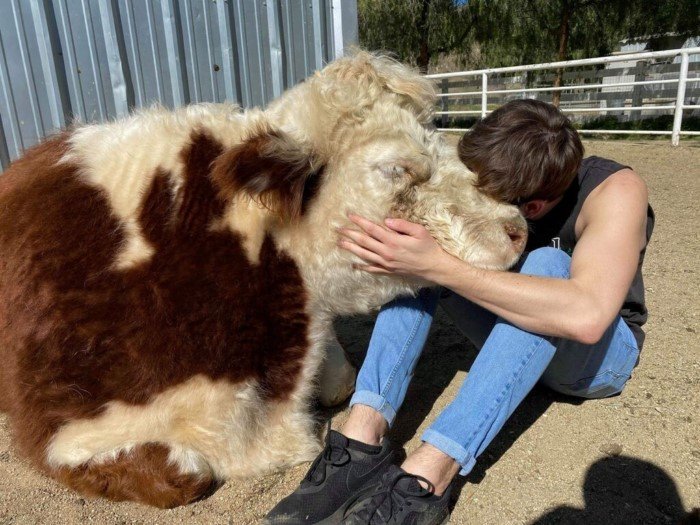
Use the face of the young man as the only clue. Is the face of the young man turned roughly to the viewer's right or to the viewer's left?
to the viewer's left

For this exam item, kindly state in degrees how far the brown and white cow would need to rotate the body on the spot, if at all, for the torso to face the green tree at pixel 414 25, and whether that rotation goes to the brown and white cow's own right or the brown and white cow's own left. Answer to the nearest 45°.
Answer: approximately 90° to the brown and white cow's own left

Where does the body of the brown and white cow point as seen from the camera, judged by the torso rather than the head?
to the viewer's right

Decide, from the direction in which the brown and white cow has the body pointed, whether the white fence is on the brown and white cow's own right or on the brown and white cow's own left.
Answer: on the brown and white cow's own left

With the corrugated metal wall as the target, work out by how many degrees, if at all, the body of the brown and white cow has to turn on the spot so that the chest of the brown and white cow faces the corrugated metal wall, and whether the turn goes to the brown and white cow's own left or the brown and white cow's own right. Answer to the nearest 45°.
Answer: approximately 90° to the brown and white cow's own left

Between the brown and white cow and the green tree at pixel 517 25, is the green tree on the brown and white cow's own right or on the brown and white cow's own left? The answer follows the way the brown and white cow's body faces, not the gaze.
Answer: on the brown and white cow's own left

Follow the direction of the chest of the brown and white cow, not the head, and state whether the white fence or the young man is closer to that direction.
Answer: the young man
